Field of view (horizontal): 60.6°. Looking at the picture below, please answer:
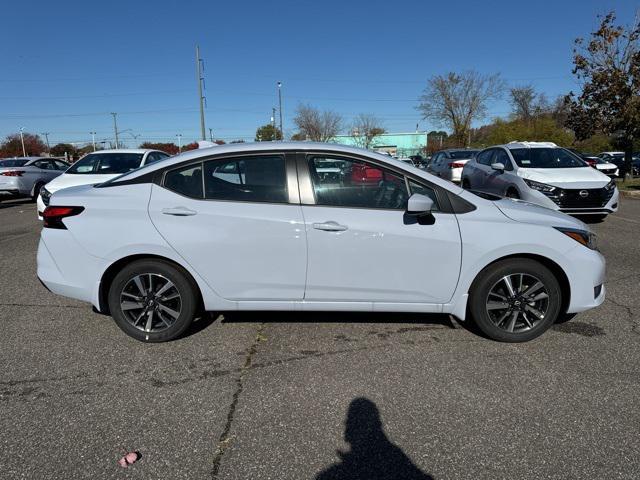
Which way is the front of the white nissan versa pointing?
to the viewer's right

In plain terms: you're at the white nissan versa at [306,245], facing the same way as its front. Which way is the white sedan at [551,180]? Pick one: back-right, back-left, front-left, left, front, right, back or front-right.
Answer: front-left

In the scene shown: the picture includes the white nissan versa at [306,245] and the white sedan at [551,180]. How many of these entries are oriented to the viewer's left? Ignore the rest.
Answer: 0

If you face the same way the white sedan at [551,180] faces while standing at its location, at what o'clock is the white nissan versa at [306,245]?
The white nissan versa is roughly at 2 o'clock from the white sedan.
